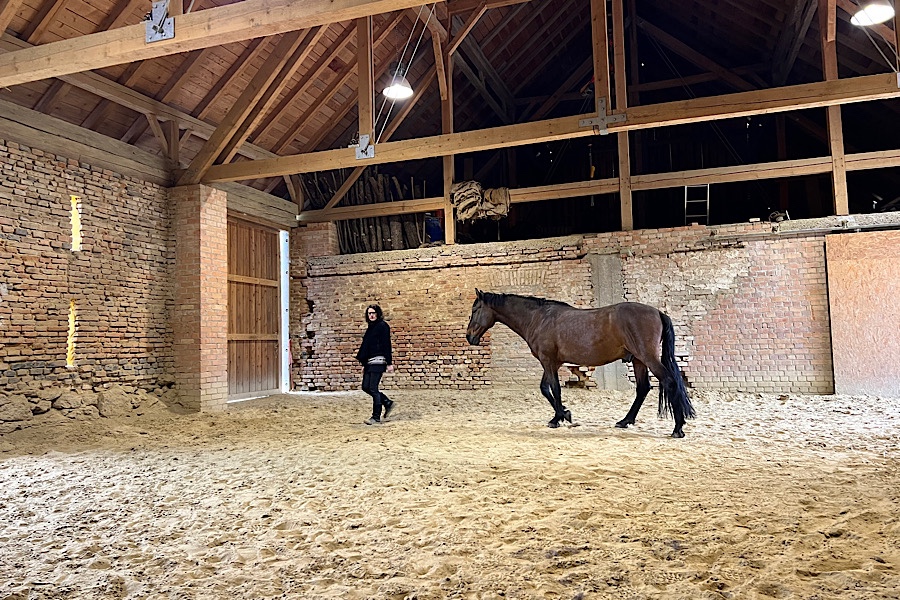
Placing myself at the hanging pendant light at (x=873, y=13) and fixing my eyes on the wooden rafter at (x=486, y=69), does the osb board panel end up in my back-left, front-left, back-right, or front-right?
front-right

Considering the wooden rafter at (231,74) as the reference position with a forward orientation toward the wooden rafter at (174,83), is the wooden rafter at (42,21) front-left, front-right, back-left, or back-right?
front-left

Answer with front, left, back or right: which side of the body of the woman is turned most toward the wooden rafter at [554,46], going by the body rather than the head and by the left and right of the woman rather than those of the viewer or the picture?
back

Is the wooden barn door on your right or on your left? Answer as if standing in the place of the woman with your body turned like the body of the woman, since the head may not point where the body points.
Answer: on your right

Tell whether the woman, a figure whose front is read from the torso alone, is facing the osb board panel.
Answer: no

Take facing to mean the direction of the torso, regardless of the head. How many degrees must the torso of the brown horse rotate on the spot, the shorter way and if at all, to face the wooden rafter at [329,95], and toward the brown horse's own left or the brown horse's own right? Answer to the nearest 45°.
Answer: approximately 45° to the brown horse's own right

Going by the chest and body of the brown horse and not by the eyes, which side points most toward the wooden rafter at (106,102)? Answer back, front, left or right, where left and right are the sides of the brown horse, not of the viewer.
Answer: front

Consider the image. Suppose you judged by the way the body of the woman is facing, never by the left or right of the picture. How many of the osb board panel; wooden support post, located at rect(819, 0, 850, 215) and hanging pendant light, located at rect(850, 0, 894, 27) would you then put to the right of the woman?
0

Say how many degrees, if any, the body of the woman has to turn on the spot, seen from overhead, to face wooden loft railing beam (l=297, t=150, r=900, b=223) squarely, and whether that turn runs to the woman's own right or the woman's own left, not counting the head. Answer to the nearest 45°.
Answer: approximately 180°

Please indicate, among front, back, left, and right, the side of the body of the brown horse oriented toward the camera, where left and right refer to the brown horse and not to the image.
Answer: left

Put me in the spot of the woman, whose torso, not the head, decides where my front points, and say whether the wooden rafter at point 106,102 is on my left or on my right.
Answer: on my right

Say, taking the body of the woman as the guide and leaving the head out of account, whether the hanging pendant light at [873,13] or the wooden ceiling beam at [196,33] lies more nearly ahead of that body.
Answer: the wooden ceiling beam

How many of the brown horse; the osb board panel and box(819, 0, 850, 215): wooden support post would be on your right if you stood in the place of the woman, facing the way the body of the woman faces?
0

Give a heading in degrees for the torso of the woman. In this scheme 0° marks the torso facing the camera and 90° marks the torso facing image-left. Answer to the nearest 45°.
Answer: approximately 45°

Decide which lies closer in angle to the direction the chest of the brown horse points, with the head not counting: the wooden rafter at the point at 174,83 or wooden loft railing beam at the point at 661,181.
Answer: the wooden rafter
